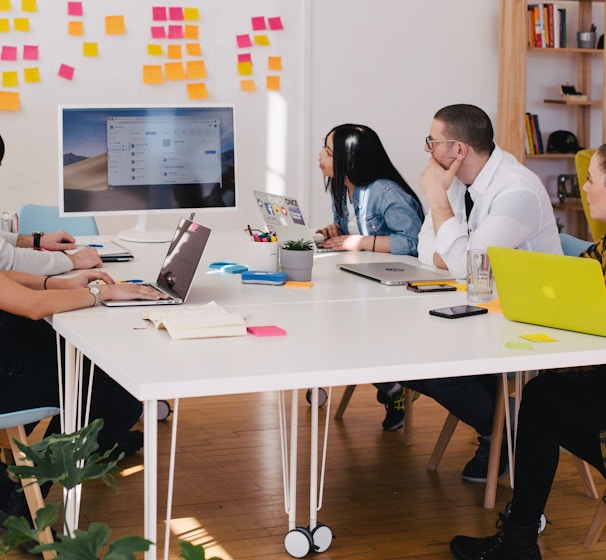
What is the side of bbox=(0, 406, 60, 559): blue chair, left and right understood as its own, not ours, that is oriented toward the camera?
right

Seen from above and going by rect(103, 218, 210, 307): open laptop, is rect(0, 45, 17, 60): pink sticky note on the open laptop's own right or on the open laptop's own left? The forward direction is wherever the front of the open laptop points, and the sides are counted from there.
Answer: on the open laptop's own right

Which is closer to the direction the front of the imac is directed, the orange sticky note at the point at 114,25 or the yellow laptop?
the yellow laptop

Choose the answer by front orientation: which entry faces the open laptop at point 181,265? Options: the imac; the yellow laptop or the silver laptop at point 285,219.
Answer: the imac

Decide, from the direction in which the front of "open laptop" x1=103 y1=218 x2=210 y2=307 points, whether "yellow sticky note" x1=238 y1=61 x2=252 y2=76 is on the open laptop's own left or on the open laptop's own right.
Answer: on the open laptop's own right

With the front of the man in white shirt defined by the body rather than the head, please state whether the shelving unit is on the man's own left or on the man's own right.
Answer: on the man's own right
